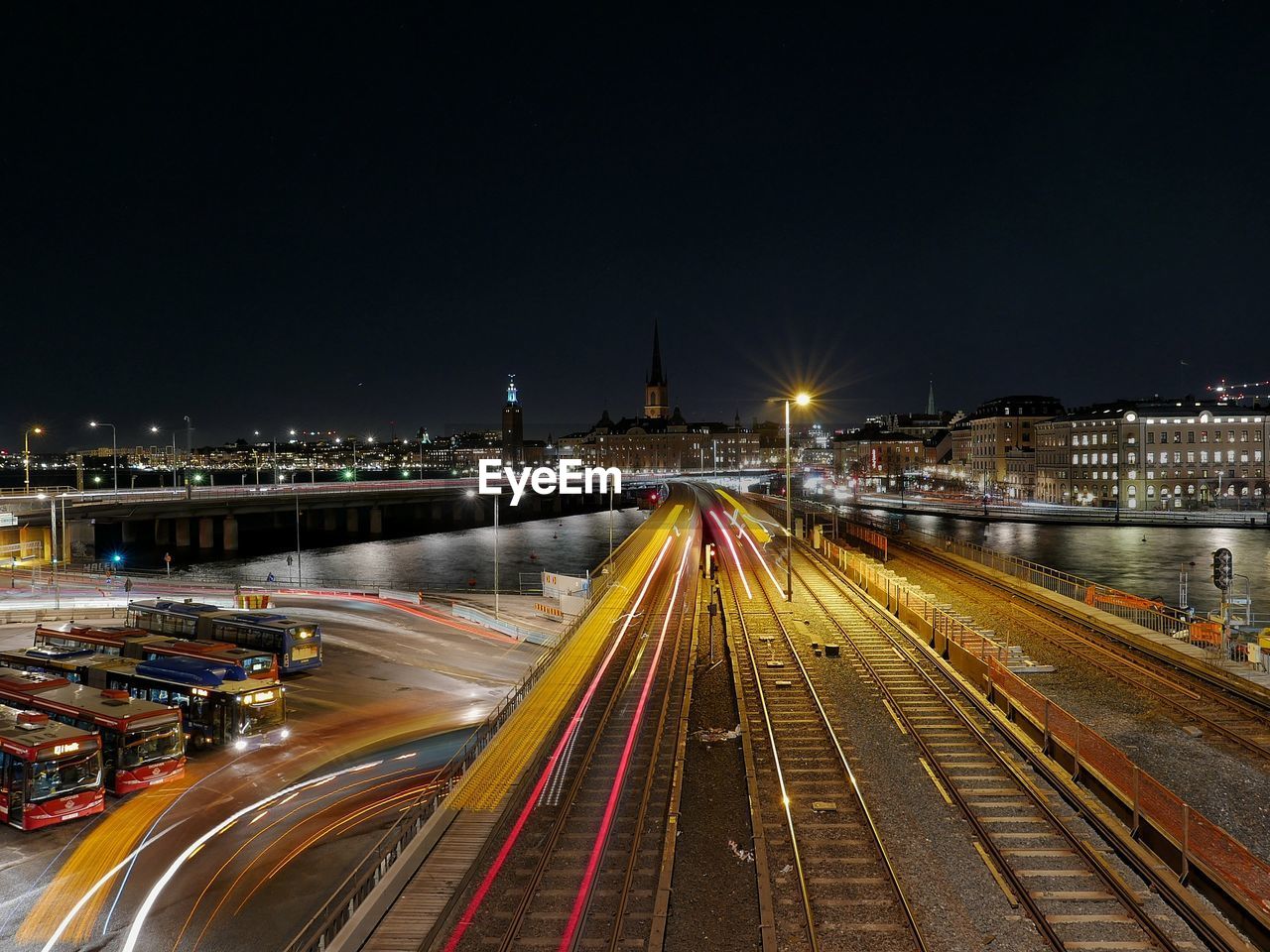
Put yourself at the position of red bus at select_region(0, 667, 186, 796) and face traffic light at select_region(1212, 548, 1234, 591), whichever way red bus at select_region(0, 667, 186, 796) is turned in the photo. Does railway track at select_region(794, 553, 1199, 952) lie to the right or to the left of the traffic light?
right

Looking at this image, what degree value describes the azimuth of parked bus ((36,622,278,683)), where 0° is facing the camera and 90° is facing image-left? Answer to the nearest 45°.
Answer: approximately 315°

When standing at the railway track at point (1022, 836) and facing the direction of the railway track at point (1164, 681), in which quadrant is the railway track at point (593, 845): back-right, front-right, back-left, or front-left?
back-left

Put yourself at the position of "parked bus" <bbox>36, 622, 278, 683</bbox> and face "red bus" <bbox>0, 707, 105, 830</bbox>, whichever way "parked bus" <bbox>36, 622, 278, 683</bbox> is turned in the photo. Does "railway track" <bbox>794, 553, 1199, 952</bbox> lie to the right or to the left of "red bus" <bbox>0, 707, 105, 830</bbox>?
left

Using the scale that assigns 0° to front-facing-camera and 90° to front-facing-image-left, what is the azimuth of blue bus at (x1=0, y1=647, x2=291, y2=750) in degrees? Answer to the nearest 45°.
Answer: approximately 315°

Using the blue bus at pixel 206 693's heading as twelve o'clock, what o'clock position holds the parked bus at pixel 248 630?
The parked bus is roughly at 8 o'clock from the blue bus.

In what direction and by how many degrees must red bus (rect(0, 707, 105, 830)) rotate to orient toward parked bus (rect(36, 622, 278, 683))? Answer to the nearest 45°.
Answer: approximately 135° to its left

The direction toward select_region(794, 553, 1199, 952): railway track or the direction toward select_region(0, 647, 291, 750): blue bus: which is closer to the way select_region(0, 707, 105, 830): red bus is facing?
the railway track

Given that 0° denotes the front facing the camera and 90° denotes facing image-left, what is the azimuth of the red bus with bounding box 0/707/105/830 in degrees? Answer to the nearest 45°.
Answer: approximately 315°

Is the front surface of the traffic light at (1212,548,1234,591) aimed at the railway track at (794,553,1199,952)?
yes
